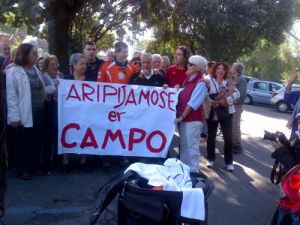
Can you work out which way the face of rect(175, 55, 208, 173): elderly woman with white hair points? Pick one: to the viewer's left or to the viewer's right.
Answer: to the viewer's left

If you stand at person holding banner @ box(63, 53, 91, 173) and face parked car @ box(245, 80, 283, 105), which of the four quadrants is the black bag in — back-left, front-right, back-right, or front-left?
back-right

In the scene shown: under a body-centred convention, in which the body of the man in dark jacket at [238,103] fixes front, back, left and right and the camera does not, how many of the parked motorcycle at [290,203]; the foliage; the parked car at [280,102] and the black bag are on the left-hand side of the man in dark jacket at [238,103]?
2

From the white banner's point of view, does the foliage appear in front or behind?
behind

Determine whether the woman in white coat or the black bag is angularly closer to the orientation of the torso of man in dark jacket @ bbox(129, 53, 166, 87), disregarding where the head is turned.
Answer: the black bag

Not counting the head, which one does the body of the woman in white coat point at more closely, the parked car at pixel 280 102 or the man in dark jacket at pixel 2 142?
the man in dark jacket

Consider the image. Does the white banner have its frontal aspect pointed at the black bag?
yes

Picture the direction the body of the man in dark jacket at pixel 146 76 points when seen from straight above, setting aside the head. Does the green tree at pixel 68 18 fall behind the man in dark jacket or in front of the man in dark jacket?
behind
